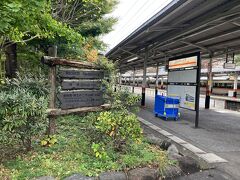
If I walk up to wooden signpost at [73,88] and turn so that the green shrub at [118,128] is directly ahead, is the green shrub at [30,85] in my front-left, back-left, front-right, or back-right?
back-right

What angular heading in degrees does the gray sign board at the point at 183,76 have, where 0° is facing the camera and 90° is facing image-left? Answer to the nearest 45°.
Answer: approximately 45°
